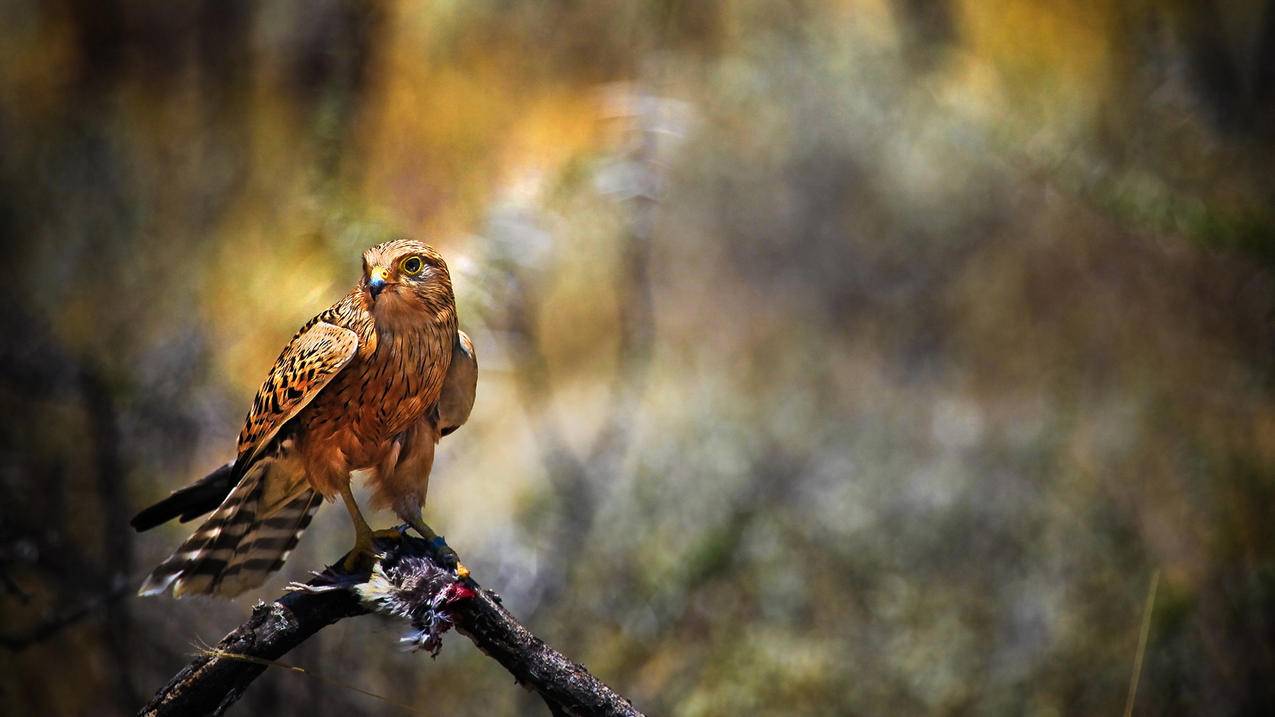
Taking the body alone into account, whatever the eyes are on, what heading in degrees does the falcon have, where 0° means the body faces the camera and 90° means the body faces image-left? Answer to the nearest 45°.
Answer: approximately 315°

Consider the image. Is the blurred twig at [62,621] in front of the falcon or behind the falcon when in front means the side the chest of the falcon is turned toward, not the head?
behind
